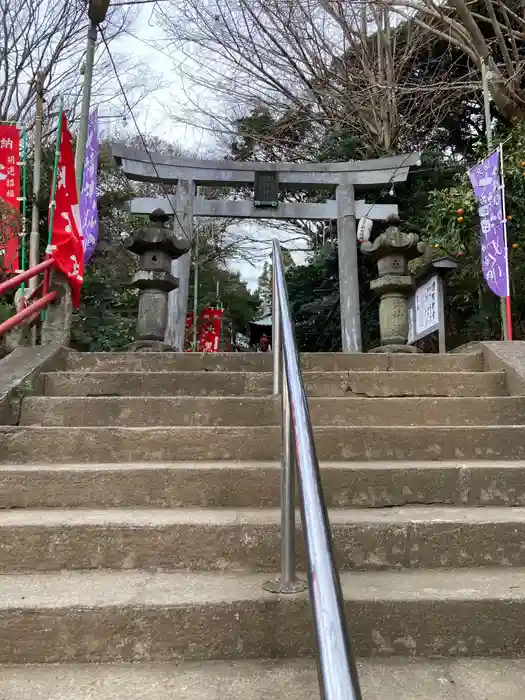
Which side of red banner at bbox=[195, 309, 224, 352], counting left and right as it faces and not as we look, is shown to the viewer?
front

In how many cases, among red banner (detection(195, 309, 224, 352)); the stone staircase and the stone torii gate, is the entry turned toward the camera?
3

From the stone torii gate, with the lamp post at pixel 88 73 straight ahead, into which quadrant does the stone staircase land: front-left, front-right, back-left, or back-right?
front-left

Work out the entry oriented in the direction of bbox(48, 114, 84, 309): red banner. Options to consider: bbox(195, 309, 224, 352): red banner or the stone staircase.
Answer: bbox(195, 309, 224, 352): red banner

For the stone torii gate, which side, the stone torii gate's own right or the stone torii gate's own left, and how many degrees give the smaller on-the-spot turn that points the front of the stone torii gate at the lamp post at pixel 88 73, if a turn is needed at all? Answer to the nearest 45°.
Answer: approximately 45° to the stone torii gate's own right

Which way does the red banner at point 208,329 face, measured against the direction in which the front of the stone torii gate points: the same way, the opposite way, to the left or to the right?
the same way

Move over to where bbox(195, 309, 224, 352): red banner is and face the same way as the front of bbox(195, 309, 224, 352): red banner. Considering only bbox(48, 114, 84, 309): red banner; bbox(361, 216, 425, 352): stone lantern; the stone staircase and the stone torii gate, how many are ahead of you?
4

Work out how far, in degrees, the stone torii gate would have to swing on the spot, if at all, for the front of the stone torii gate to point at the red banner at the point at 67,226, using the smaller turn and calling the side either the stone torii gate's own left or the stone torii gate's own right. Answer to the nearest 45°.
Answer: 0° — it already faces it

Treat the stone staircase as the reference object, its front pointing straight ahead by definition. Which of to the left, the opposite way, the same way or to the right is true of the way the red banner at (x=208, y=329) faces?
the same way

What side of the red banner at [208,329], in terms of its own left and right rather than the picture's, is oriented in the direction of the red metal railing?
front

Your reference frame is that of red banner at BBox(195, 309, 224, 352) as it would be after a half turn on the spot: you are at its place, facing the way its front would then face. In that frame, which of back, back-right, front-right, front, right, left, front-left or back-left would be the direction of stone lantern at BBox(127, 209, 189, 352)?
back

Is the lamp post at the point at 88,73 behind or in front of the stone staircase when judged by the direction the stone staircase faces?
behind

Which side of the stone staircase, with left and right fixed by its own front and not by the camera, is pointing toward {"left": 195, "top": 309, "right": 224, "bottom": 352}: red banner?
back

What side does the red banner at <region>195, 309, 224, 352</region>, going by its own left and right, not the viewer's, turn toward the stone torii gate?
front

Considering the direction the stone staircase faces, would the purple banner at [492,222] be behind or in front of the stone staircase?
behind

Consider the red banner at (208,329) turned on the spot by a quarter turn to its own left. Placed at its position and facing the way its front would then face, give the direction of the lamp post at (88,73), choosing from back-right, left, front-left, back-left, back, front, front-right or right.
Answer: right

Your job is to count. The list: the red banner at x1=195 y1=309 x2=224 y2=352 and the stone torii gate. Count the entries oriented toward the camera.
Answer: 2

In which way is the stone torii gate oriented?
toward the camera

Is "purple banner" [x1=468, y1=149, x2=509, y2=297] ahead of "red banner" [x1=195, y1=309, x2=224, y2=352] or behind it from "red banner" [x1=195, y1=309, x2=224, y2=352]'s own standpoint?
ahead
